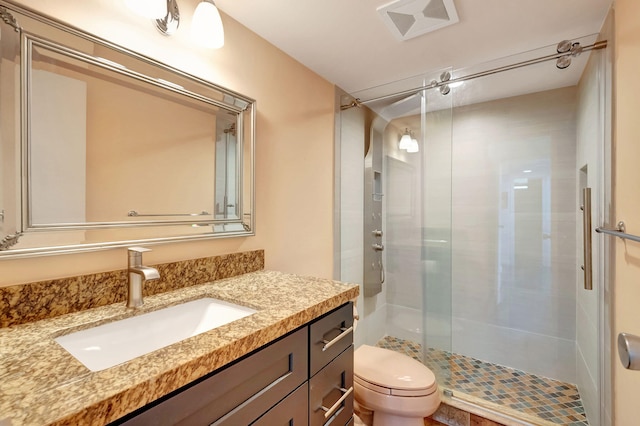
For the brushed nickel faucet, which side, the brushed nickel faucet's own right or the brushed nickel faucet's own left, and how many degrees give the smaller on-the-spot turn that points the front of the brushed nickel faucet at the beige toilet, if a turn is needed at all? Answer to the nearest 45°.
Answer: approximately 45° to the brushed nickel faucet's own left

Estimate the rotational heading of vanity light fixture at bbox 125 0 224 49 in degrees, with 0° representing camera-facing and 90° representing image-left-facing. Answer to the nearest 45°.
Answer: approximately 315°

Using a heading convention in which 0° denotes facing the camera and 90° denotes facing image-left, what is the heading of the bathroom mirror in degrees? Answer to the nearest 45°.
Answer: approximately 315°
